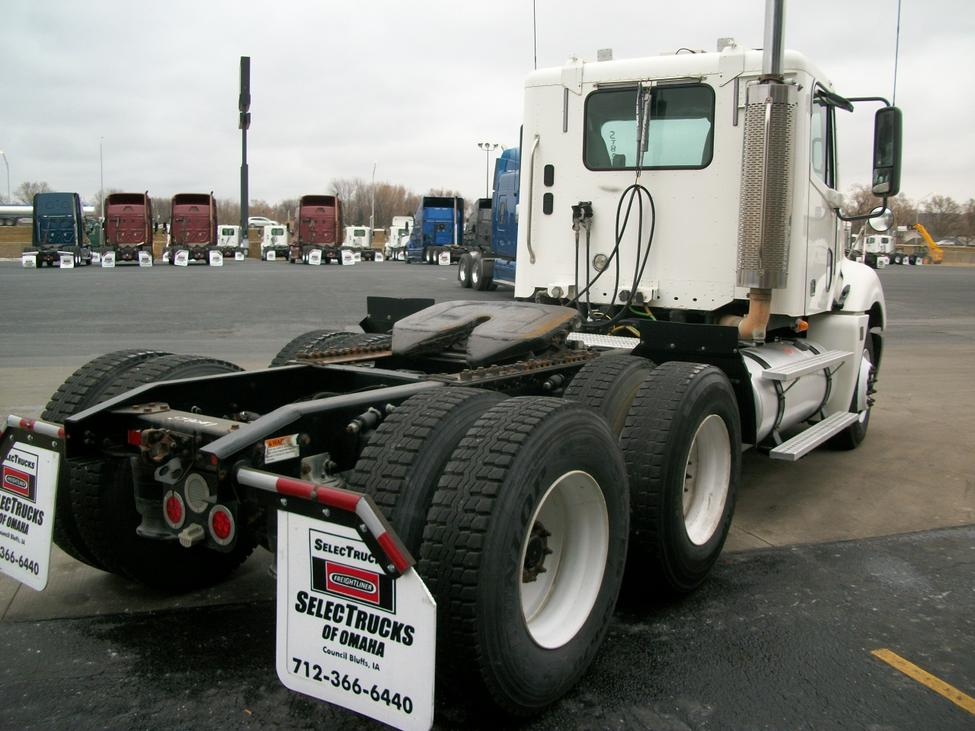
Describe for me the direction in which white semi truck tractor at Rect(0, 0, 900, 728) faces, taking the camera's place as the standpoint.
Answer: facing away from the viewer and to the right of the viewer

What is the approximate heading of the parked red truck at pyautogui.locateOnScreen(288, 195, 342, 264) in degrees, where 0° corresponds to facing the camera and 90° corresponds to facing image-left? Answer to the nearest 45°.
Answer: approximately 180°

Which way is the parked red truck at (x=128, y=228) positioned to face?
away from the camera

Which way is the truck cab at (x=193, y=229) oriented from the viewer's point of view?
away from the camera

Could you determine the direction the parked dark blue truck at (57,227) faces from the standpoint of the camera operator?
facing away from the viewer
